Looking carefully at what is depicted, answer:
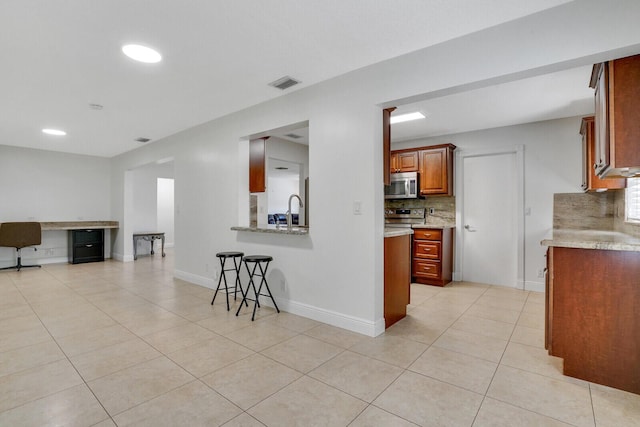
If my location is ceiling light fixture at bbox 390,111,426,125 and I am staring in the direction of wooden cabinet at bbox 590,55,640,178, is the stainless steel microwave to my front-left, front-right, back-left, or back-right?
back-left

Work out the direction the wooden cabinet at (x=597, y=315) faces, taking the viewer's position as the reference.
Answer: facing to the left of the viewer

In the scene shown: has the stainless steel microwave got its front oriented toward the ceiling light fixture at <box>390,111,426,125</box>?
yes

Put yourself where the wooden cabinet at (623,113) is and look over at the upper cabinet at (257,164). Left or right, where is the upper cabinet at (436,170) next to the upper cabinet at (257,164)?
right

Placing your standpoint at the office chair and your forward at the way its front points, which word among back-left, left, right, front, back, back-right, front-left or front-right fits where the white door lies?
back-right

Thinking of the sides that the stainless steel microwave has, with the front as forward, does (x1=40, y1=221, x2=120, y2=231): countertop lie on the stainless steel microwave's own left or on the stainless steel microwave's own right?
on the stainless steel microwave's own right

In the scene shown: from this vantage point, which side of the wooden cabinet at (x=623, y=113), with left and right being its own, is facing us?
left

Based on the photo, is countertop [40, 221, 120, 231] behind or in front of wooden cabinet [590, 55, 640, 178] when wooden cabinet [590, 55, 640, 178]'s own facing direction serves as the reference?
in front

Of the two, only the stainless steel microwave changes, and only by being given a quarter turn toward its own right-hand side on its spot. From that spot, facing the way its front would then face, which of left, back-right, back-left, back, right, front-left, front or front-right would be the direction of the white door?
back

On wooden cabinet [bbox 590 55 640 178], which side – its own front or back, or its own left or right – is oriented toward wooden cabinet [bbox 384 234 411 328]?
front

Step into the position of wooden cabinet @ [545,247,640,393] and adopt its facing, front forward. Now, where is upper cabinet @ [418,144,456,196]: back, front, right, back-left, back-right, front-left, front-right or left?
front-right

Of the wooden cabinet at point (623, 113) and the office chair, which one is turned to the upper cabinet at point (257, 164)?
the wooden cabinet
